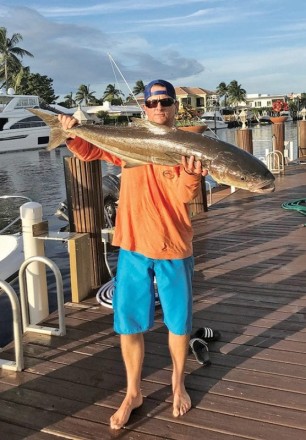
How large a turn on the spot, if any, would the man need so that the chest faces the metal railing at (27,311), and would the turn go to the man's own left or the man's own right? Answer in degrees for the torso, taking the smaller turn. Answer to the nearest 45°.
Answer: approximately 135° to the man's own right

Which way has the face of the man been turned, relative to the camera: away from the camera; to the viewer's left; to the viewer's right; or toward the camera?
toward the camera

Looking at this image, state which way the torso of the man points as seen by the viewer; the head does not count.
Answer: toward the camera

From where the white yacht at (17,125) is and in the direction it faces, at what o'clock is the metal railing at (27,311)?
The metal railing is roughly at 3 o'clock from the white yacht.

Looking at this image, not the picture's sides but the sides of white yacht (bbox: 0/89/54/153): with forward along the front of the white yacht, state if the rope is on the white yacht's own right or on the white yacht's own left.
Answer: on the white yacht's own left

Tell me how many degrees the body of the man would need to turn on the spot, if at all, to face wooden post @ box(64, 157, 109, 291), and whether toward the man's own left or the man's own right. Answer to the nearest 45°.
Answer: approximately 180°

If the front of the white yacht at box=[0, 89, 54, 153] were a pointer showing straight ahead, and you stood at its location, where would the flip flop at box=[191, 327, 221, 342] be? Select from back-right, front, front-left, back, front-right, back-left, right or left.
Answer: left

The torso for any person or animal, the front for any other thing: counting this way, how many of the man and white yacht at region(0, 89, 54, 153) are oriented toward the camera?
1

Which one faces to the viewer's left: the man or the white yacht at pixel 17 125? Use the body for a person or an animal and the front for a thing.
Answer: the white yacht

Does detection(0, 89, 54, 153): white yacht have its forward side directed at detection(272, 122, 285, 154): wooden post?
no

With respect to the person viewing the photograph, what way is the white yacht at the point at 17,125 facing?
facing to the left of the viewer

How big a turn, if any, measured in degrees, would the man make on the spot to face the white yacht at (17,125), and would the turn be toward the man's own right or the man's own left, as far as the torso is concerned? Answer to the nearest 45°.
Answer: approximately 180°
